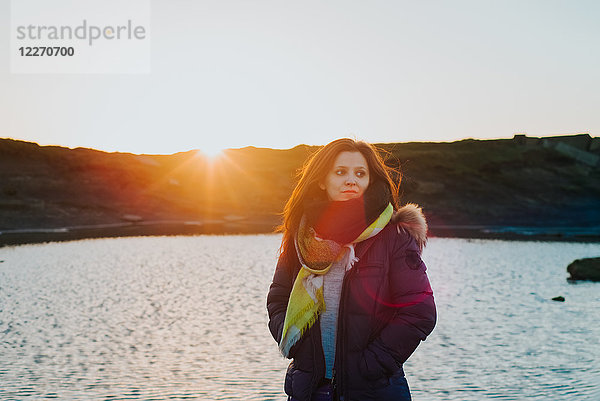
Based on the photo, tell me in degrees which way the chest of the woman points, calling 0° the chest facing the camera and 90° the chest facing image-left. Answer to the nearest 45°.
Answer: approximately 45°

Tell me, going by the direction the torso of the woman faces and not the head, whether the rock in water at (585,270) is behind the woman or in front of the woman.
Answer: behind
